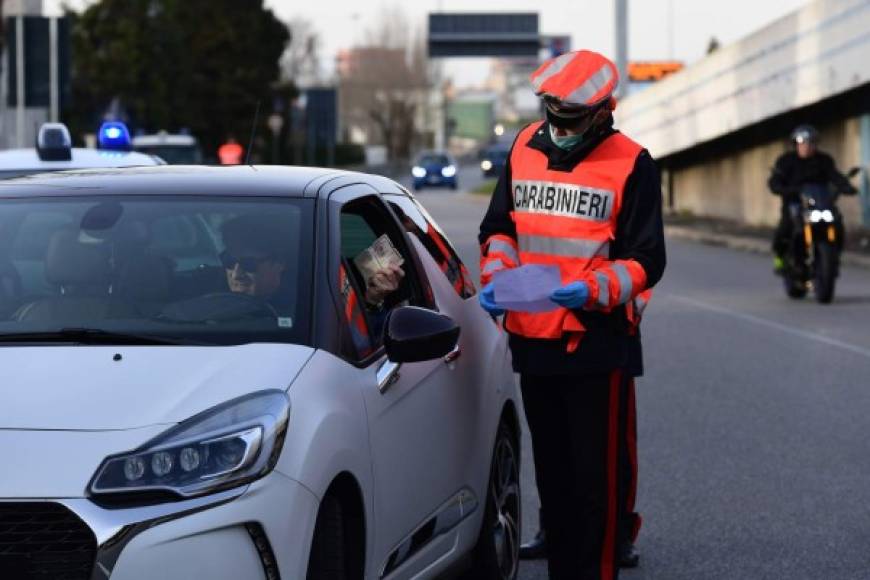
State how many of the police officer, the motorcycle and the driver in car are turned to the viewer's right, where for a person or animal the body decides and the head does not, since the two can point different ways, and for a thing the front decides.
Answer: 0

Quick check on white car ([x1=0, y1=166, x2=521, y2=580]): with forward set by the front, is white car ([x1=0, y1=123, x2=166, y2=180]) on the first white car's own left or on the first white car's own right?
on the first white car's own right

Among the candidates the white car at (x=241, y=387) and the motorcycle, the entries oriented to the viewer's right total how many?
0

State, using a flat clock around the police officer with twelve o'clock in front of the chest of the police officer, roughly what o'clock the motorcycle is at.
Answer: The motorcycle is roughly at 5 o'clock from the police officer.

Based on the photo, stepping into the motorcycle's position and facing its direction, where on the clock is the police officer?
The police officer is roughly at 12 o'clock from the motorcycle.

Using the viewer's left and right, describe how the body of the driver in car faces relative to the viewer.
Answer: facing the viewer and to the left of the viewer

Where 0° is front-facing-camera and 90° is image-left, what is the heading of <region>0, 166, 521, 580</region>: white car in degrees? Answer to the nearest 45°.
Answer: approximately 45°

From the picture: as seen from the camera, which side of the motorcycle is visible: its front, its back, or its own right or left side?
front

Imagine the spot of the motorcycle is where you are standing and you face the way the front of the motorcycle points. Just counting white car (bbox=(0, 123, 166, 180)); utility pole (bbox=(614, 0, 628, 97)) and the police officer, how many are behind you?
1

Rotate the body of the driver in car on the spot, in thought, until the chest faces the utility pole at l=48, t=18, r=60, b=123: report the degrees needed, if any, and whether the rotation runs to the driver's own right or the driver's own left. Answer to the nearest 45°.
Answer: approximately 135° to the driver's own right

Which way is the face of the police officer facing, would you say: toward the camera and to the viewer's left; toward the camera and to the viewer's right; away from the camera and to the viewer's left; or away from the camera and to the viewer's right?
toward the camera and to the viewer's left

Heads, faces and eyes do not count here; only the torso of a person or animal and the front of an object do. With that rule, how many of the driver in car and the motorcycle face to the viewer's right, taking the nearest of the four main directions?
0

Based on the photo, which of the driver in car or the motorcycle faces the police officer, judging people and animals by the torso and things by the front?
the motorcycle
